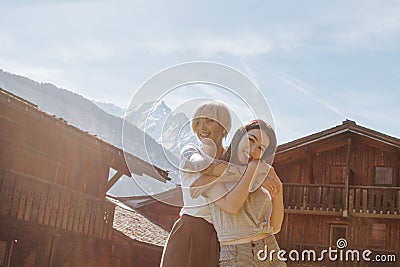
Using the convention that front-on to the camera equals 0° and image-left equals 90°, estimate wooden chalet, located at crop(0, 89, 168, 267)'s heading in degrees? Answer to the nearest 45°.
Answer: approximately 315°

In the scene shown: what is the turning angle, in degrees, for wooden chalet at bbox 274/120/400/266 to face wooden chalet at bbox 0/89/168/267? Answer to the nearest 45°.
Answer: approximately 45° to its right

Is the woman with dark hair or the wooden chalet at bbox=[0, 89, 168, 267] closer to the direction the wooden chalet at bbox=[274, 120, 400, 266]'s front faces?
the woman with dark hair

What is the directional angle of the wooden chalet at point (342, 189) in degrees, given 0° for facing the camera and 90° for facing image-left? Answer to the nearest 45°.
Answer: approximately 0°

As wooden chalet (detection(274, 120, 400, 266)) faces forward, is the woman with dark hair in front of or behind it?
in front

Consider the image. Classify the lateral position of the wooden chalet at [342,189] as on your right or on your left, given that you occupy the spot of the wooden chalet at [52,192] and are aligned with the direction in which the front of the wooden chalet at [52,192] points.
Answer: on your left

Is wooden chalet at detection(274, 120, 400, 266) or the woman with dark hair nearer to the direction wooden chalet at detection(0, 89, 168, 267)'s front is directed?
the woman with dark hair
